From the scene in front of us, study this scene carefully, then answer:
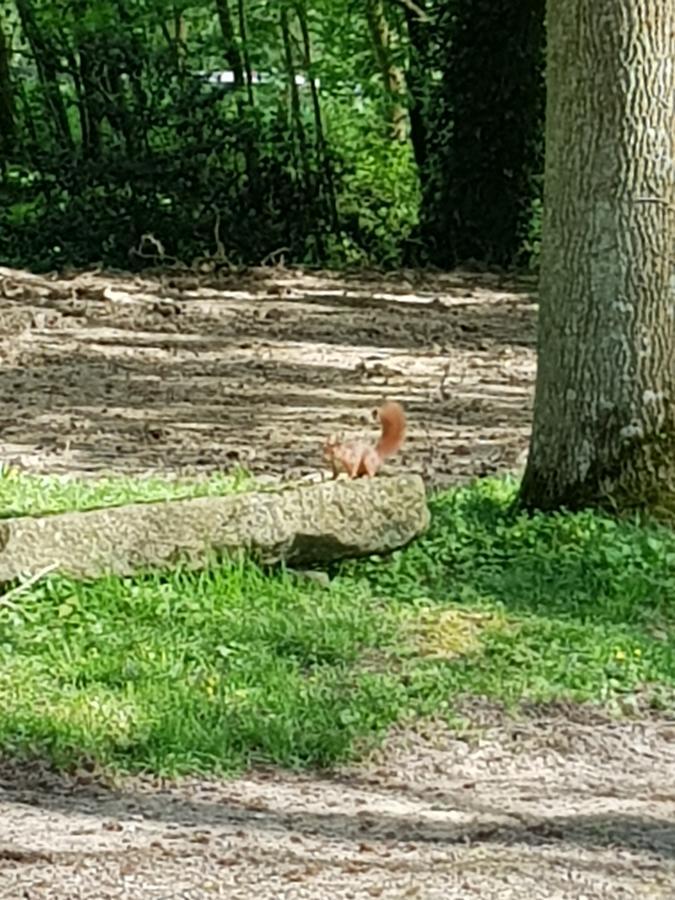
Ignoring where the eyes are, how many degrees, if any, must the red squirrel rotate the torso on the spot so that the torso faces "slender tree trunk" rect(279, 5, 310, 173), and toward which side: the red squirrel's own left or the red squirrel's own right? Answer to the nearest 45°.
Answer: approximately 90° to the red squirrel's own right

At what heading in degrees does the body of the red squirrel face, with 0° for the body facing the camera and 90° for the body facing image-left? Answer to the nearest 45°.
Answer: approximately 90°

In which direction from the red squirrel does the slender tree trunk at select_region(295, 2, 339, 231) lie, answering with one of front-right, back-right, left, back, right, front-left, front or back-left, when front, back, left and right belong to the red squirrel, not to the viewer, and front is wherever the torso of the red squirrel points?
right

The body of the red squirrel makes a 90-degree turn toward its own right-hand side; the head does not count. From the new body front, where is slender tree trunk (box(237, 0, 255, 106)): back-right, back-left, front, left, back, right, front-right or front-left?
front

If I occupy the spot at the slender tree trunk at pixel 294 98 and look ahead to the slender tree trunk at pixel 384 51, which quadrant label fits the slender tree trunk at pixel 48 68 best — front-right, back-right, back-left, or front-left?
back-left

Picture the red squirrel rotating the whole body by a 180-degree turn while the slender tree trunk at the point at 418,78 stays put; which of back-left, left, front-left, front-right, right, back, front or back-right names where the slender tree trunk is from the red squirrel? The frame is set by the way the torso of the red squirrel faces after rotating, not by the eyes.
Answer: left

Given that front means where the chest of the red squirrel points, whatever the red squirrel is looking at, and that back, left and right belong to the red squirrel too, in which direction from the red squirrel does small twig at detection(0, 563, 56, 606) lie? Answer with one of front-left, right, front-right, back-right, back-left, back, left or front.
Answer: front-left

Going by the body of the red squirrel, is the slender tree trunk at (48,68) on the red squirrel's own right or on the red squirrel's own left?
on the red squirrel's own right

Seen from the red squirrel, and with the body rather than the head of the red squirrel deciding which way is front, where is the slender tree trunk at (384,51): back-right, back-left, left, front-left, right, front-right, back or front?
right

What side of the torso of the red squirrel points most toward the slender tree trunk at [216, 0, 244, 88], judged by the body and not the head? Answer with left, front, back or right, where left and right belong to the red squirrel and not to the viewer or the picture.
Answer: right

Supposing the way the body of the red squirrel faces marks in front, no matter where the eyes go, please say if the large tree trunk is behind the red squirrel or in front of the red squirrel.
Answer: behind
